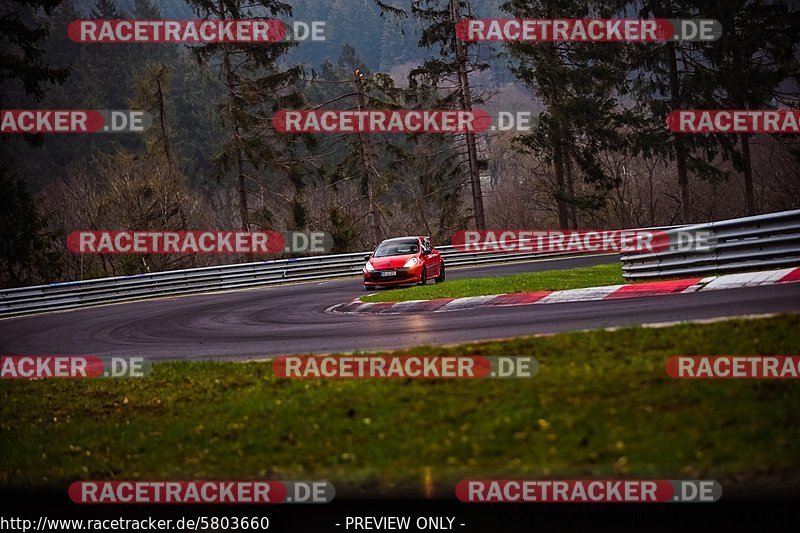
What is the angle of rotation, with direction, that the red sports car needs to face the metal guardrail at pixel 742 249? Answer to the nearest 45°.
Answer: approximately 90° to its left

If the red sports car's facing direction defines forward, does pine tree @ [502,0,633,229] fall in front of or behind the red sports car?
behind

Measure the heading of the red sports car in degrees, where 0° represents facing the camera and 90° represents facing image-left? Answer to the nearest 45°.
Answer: approximately 45°

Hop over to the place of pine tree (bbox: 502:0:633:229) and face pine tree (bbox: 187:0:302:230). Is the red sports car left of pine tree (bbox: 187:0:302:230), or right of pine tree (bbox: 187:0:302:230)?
left

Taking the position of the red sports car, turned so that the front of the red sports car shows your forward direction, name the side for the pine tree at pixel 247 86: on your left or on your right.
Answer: on your right

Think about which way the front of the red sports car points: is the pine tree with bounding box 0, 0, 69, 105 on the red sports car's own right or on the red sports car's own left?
on the red sports car's own right

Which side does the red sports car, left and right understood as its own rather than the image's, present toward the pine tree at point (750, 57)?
back
